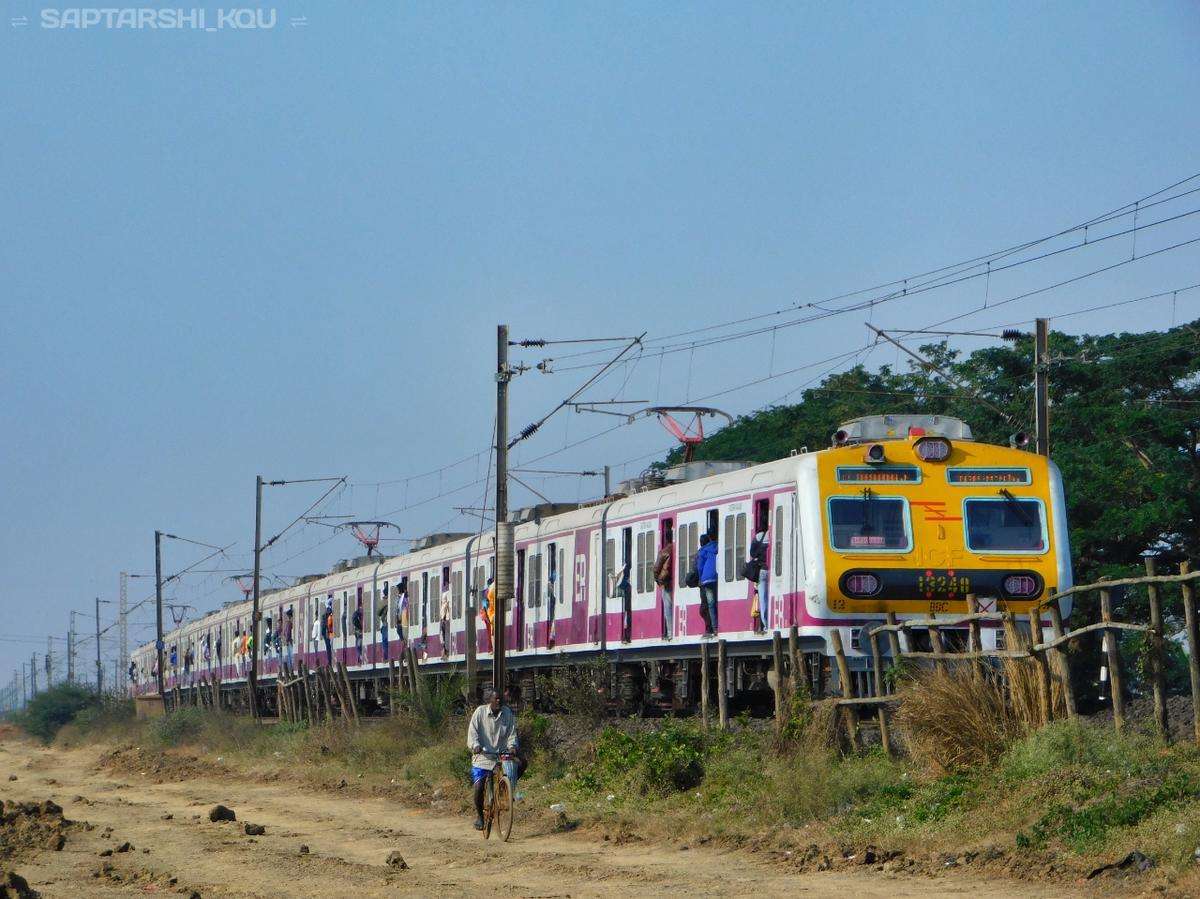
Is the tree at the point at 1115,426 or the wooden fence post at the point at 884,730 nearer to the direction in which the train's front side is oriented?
the wooden fence post

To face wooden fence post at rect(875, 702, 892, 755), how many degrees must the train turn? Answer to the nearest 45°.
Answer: approximately 45° to its right

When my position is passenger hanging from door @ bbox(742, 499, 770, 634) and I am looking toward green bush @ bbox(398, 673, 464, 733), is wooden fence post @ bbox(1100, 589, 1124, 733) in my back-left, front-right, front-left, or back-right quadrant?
back-left

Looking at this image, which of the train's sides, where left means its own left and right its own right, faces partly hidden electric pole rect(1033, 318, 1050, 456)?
front

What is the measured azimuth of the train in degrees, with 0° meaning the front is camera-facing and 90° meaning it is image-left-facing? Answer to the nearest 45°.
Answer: approximately 315°

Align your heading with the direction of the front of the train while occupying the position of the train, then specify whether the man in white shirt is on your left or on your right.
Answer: on your right
